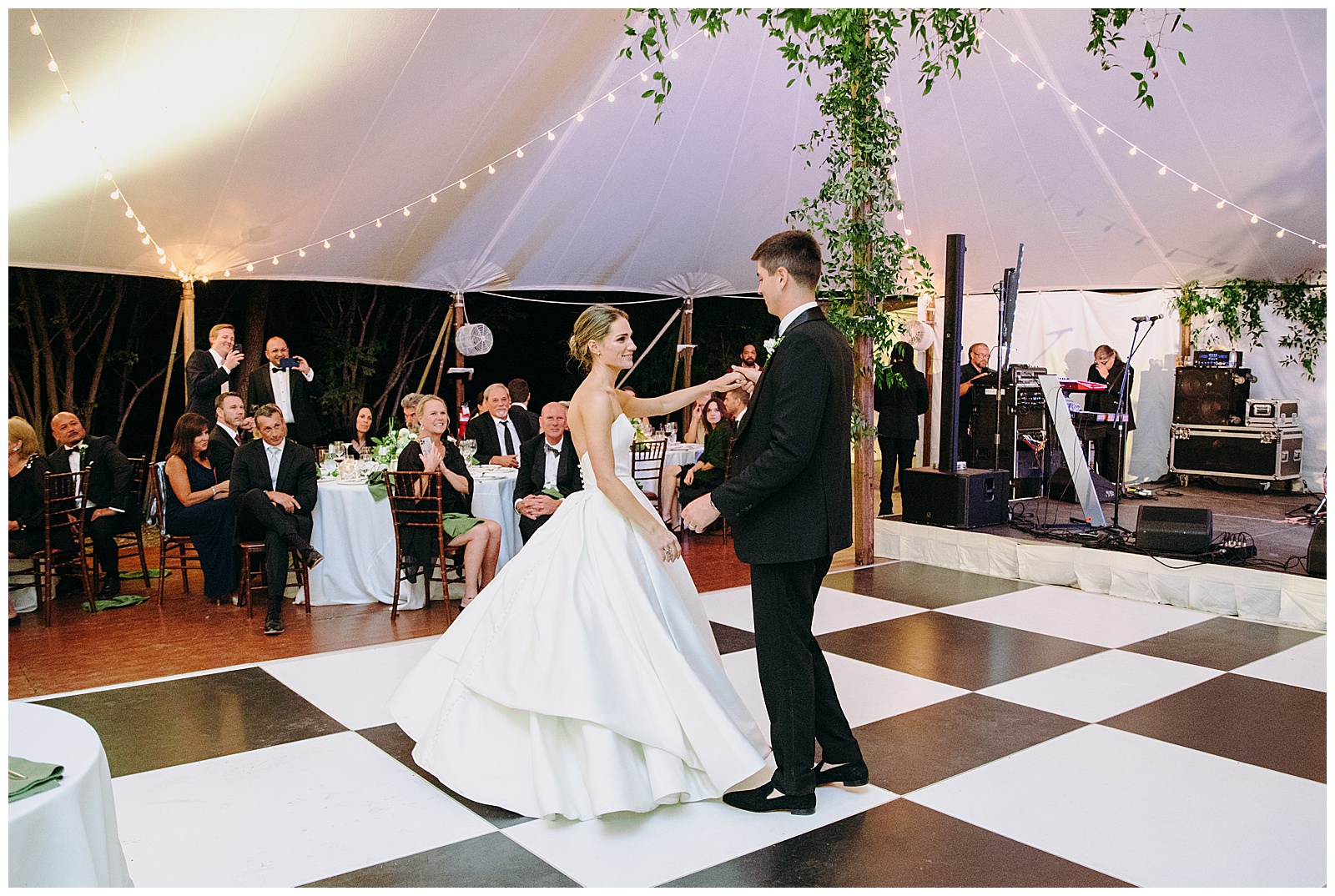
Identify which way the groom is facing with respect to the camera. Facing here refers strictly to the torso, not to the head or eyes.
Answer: to the viewer's left

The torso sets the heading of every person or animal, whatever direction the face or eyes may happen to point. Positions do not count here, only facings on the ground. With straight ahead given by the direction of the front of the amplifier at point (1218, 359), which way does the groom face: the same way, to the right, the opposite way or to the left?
to the right

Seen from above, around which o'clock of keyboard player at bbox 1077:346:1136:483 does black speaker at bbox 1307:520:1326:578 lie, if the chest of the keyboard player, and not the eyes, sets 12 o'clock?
The black speaker is roughly at 10 o'clock from the keyboard player.

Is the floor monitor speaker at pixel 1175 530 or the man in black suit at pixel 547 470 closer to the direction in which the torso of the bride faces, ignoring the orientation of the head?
the floor monitor speaker

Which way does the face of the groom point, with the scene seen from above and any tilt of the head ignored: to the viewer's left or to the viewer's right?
to the viewer's left

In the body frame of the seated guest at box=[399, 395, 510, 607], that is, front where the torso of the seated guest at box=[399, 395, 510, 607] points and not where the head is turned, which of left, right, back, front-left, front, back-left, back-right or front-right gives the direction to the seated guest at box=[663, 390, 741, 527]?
left

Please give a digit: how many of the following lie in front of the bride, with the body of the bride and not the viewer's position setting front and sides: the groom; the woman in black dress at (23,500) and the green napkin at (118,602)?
1

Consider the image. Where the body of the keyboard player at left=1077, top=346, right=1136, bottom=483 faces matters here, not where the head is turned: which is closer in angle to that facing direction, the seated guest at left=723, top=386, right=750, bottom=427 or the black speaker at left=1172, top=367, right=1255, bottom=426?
the seated guest

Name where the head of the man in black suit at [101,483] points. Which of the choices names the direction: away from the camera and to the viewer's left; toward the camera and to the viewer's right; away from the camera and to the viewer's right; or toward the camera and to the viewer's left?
toward the camera and to the viewer's right
